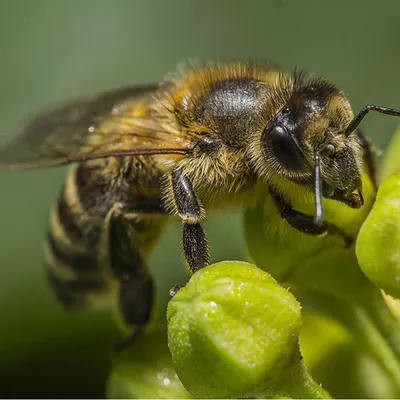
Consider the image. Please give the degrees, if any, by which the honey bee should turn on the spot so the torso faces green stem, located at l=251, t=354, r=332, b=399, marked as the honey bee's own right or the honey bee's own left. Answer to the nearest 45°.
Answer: approximately 45° to the honey bee's own right

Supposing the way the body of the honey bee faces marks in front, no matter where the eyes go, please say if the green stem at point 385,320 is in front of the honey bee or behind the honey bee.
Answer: in front

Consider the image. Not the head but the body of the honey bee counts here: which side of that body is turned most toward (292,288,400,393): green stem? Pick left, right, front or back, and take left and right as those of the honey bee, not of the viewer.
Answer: front

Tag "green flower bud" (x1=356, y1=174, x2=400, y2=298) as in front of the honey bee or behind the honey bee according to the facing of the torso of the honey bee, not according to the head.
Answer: in front

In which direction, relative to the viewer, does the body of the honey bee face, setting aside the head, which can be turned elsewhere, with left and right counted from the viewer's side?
facing the viewer and to the right of the viewer
